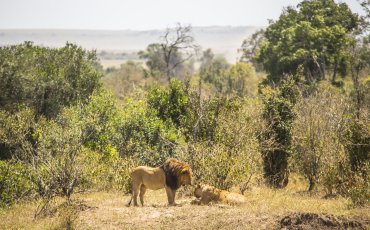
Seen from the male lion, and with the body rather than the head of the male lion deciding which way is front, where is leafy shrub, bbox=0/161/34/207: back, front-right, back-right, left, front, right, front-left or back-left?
back-left

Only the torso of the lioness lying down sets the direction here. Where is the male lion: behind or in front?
in front

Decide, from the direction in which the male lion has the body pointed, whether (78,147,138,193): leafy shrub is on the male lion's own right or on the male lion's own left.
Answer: on the male lion's own left

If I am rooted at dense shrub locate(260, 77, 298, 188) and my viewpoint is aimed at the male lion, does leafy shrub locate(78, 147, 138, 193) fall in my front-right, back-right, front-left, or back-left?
front-right

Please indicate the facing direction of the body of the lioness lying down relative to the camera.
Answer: to the viewer's left

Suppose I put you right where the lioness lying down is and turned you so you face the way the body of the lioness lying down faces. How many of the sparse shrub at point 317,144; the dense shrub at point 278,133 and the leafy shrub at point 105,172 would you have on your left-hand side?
0

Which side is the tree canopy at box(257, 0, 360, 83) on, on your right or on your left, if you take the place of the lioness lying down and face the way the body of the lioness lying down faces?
on your right

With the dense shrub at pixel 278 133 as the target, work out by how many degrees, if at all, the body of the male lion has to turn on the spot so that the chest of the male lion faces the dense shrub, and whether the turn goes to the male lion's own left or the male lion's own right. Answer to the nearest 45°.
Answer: approximately 45° to the male lion's own left

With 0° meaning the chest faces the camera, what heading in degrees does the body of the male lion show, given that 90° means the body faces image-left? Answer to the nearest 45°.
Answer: approximately 270°

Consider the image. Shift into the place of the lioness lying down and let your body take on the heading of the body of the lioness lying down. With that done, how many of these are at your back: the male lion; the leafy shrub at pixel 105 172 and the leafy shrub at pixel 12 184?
0

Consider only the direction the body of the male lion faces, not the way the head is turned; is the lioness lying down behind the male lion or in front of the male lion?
in front

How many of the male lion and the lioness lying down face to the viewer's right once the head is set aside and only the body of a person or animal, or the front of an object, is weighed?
1

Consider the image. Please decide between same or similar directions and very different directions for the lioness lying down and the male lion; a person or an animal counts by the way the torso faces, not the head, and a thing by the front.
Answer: very different directions

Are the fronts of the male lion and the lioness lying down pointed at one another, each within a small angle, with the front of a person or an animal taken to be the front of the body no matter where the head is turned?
yes
